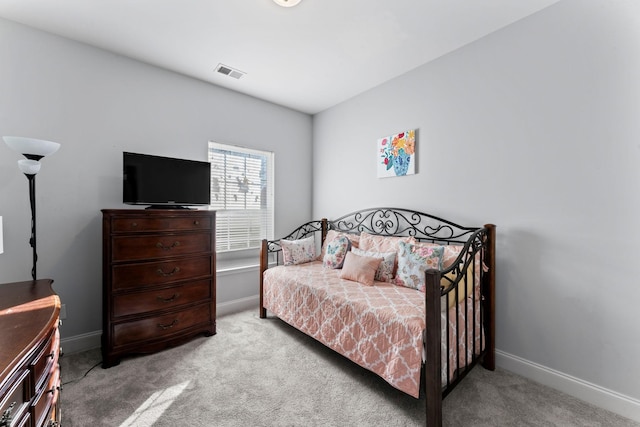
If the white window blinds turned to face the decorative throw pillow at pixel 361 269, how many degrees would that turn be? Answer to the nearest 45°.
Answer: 0° — it already faces it

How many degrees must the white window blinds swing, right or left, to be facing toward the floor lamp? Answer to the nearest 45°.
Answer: approximately 90° to its right

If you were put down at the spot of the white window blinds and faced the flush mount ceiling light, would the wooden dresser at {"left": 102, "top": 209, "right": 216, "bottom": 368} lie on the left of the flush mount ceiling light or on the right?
right

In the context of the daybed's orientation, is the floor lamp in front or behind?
in front

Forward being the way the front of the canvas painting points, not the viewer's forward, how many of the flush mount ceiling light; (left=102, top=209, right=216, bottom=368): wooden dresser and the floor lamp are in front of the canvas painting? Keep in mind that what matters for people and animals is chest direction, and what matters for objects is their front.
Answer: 3

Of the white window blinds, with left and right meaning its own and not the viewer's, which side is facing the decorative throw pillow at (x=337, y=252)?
front

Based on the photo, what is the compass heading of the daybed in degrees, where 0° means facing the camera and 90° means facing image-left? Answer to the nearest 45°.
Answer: approximately 45°

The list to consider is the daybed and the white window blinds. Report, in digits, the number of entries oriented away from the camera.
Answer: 0

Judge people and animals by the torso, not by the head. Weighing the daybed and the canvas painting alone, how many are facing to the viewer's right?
0
